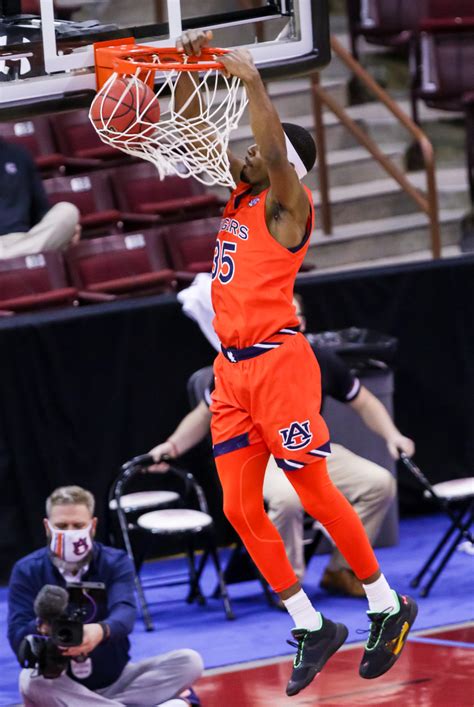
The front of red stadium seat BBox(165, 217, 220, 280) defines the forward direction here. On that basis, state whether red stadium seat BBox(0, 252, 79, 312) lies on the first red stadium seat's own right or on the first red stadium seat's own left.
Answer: on the first red stadium seat's own right

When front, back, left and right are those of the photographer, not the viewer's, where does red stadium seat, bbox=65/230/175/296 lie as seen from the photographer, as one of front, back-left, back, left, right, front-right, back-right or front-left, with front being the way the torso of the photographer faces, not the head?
back

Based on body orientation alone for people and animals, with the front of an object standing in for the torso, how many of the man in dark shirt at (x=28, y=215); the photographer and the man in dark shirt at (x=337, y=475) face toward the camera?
3

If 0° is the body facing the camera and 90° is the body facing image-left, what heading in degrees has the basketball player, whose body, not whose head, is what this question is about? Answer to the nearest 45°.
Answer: approximately 45°

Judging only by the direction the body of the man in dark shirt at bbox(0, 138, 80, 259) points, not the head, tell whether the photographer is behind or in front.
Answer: in front

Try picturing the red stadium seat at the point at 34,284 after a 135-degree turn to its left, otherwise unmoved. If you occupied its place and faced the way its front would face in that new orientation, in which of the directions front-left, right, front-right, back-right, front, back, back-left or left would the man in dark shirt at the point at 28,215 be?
front

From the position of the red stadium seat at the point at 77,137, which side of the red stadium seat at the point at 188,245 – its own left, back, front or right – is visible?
back

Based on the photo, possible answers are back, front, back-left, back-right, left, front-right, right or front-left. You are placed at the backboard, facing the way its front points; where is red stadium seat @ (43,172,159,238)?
back-left

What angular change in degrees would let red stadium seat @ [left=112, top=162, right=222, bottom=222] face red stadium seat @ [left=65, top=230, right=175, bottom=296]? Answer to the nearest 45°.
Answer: approximately 45° to its right

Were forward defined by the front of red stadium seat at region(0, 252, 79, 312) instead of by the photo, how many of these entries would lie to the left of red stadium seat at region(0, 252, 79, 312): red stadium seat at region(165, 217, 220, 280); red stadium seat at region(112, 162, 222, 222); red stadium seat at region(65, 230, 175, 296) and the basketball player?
3

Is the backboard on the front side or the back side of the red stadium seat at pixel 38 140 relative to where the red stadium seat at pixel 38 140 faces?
on the front side

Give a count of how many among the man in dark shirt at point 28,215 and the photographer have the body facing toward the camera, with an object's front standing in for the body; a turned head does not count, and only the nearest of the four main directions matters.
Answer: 2
